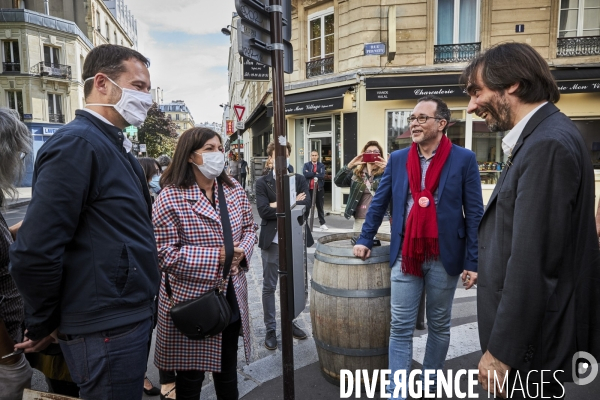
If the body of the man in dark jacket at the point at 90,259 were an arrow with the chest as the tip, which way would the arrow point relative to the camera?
to the viewer's right

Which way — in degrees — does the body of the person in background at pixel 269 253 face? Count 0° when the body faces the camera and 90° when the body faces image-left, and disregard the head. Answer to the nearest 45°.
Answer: approximately 0°

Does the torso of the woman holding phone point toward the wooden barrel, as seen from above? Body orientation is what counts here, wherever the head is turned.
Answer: yes

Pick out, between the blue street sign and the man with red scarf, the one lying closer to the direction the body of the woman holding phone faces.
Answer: the man with red scarf

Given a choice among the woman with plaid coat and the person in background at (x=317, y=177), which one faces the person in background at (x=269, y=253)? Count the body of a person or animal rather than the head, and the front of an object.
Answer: the person in background at (x=317, y=177)

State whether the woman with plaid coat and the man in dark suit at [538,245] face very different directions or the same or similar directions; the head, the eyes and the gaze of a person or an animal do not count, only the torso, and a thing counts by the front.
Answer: very different directions

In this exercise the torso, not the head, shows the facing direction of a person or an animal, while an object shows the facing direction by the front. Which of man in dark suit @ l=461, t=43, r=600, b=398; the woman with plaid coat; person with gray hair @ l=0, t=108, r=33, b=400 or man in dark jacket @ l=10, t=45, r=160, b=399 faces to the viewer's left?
the man in dark suit

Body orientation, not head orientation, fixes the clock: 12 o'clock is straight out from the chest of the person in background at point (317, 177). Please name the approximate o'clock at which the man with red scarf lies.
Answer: The man with red scarf is roughly at 12 o'clock from the person in background.
